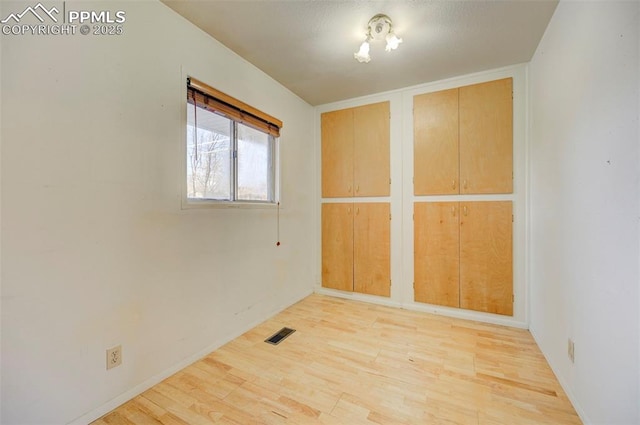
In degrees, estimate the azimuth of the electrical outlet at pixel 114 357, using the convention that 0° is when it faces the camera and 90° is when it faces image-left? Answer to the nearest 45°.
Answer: approximately 315°

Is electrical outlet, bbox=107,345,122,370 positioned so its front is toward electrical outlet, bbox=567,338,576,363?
yes
